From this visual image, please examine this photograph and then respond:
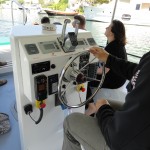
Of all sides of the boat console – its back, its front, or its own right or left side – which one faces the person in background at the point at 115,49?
left

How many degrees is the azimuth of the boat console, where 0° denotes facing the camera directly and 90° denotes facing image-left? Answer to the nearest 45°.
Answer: approximately 315°

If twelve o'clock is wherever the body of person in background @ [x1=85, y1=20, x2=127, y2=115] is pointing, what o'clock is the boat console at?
The boat console is roughly at 10 o'clock from the person in background.

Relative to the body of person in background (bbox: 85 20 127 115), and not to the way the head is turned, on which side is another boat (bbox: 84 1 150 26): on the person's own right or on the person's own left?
on the person's own right

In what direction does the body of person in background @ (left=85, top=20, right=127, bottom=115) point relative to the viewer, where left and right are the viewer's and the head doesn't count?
facing to the left of the viewer

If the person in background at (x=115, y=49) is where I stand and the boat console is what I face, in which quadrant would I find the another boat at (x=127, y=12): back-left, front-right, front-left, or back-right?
back-right

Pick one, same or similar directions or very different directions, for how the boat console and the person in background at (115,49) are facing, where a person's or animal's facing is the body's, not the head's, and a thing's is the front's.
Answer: very different directions

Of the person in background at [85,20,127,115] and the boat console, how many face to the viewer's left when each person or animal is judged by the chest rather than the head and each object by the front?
1

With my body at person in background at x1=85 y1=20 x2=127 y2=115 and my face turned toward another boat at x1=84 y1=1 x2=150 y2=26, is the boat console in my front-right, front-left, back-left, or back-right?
back-left

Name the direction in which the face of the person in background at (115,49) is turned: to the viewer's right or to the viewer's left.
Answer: to the viewer's left
